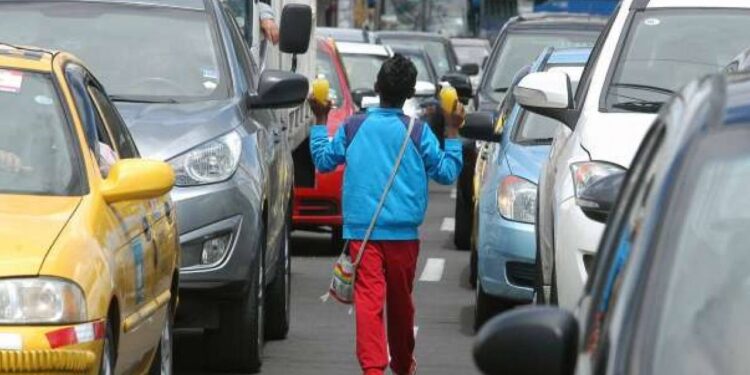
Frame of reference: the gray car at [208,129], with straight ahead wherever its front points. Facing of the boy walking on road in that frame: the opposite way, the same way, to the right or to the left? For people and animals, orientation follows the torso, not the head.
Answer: the opposite way

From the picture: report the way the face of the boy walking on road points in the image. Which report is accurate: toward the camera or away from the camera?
away from the camera

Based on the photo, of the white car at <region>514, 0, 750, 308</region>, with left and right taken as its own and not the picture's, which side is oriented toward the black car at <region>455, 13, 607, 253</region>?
back

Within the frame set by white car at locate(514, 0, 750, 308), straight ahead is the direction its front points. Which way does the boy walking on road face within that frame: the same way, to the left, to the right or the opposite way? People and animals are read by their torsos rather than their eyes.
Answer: the opposite way

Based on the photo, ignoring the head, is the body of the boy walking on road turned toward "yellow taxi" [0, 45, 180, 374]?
no

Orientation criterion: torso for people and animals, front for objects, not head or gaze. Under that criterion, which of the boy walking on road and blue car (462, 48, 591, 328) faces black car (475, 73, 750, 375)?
the blue car

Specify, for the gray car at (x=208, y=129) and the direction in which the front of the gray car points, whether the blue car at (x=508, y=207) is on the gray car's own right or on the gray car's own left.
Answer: on the gray car's own left

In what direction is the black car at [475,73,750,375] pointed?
toward the camera

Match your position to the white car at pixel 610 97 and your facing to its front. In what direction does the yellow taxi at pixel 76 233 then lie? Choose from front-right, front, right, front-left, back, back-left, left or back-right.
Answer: front-right

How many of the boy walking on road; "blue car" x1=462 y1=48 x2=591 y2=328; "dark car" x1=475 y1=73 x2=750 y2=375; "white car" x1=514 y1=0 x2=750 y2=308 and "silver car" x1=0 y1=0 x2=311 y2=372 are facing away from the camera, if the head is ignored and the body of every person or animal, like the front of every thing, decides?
1

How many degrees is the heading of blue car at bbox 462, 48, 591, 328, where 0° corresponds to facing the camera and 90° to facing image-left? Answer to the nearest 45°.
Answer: approximately 0°

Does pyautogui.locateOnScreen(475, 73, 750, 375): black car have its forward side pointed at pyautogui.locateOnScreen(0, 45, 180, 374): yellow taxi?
no

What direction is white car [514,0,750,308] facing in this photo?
toward the camera

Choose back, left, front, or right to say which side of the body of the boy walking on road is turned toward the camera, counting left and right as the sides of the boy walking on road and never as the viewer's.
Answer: back

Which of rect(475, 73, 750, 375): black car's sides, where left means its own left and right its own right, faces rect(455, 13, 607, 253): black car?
back

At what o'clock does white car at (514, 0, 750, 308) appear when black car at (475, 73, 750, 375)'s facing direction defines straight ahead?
The white car is roughly at 6 o'clock from the black car.

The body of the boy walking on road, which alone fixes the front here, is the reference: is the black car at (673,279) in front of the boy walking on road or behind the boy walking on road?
behind
